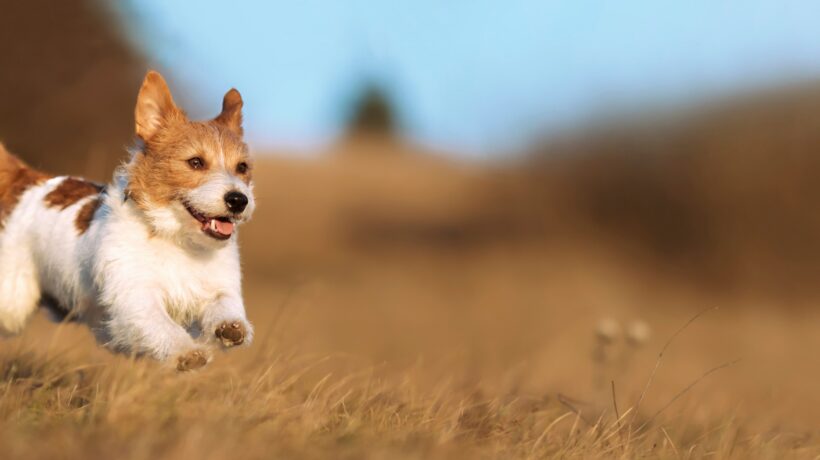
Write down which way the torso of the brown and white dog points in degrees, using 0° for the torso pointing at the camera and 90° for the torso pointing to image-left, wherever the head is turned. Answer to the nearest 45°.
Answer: approximately 315°

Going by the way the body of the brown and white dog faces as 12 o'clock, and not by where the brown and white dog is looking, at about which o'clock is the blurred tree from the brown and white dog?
The blurred tree is roughly at 8 o'clock from the brown and white dog.
